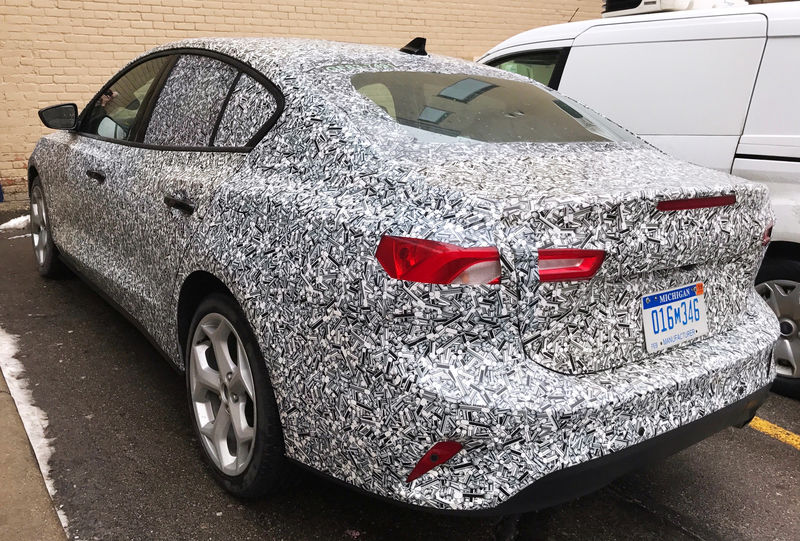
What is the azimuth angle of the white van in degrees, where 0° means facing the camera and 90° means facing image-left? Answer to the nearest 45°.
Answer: approximately 135°
